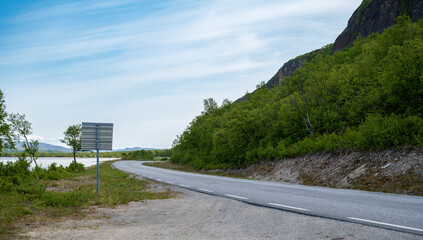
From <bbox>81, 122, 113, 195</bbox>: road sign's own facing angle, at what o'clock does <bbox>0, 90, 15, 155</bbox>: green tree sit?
The green tree is roughly at 11 o'clock from the road sign.

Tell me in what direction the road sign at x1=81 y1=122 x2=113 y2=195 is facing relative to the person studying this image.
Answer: facing away from the viewer

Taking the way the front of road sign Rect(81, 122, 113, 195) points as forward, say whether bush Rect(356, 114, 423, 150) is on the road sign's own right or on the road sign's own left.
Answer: on the road sign's own right
